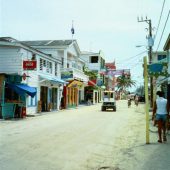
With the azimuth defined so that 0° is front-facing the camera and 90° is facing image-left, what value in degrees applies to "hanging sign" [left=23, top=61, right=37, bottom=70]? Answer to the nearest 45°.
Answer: approximately 0°

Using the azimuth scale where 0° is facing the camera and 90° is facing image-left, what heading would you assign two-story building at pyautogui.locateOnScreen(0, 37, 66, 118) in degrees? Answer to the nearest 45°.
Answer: approximately 315°
